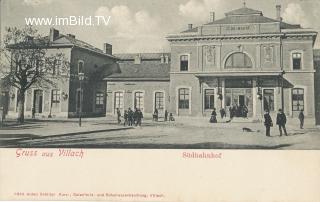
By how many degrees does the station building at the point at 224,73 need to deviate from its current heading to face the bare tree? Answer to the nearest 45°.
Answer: approximately 90° to its right

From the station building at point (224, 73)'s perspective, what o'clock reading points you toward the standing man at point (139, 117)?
The standing man is roughly at 2 o'clock from the station building.

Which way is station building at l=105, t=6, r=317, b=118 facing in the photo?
toward the camera
